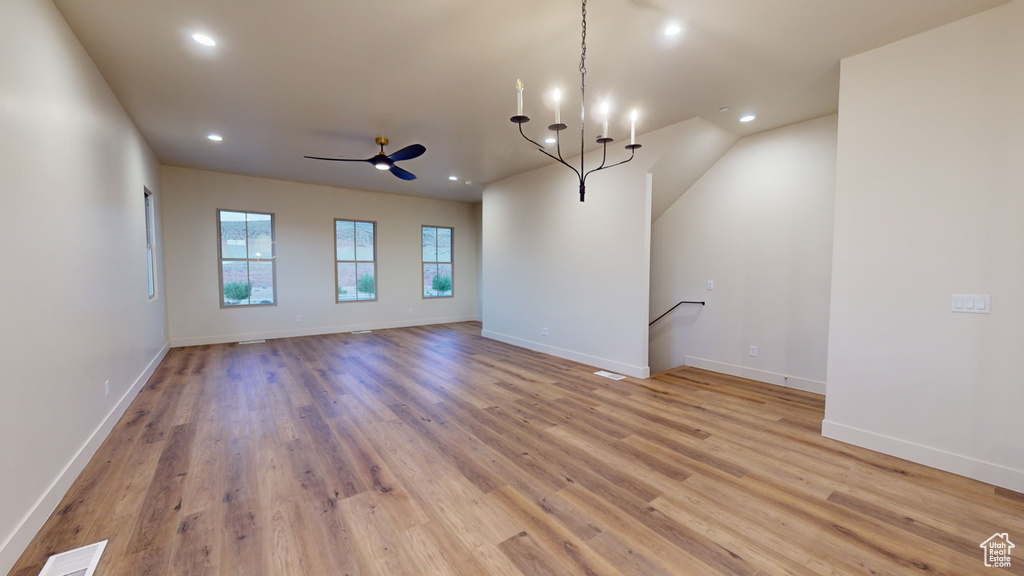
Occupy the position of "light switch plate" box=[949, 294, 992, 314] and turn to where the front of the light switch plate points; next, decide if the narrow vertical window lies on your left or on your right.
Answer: on your right

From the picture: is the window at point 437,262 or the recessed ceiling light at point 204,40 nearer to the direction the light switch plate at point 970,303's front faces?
the recessed ceiling light

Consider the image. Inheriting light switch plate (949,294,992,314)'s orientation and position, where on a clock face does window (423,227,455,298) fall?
The window is roughly at 3 o'clock from the light switch plate.

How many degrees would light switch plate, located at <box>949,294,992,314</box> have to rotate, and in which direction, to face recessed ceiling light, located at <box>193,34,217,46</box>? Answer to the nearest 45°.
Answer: approximately 45° to its right

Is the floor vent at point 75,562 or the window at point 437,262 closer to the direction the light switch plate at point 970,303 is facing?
the floor vent

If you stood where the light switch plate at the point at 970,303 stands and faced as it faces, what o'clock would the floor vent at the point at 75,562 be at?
The floor vent is roughly at 1 o'clock from the light switch plate.

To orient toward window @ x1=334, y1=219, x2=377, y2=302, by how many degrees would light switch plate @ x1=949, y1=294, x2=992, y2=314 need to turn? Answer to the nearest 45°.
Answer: approximately 90° to its right

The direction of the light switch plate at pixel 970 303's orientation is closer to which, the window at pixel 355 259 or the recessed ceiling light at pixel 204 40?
the recessed ceiling light

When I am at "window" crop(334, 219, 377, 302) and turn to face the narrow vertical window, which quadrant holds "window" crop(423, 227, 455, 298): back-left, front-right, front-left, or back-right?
back-left

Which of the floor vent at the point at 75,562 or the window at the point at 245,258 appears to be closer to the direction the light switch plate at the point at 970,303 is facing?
the floor vent
